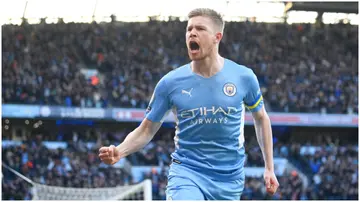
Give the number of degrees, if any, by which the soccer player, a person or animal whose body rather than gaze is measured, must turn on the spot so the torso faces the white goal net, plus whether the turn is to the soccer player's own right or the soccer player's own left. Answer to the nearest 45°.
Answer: approximately 180°

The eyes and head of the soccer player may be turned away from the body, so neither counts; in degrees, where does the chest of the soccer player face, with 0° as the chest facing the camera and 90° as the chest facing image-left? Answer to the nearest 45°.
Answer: approximately 0°
